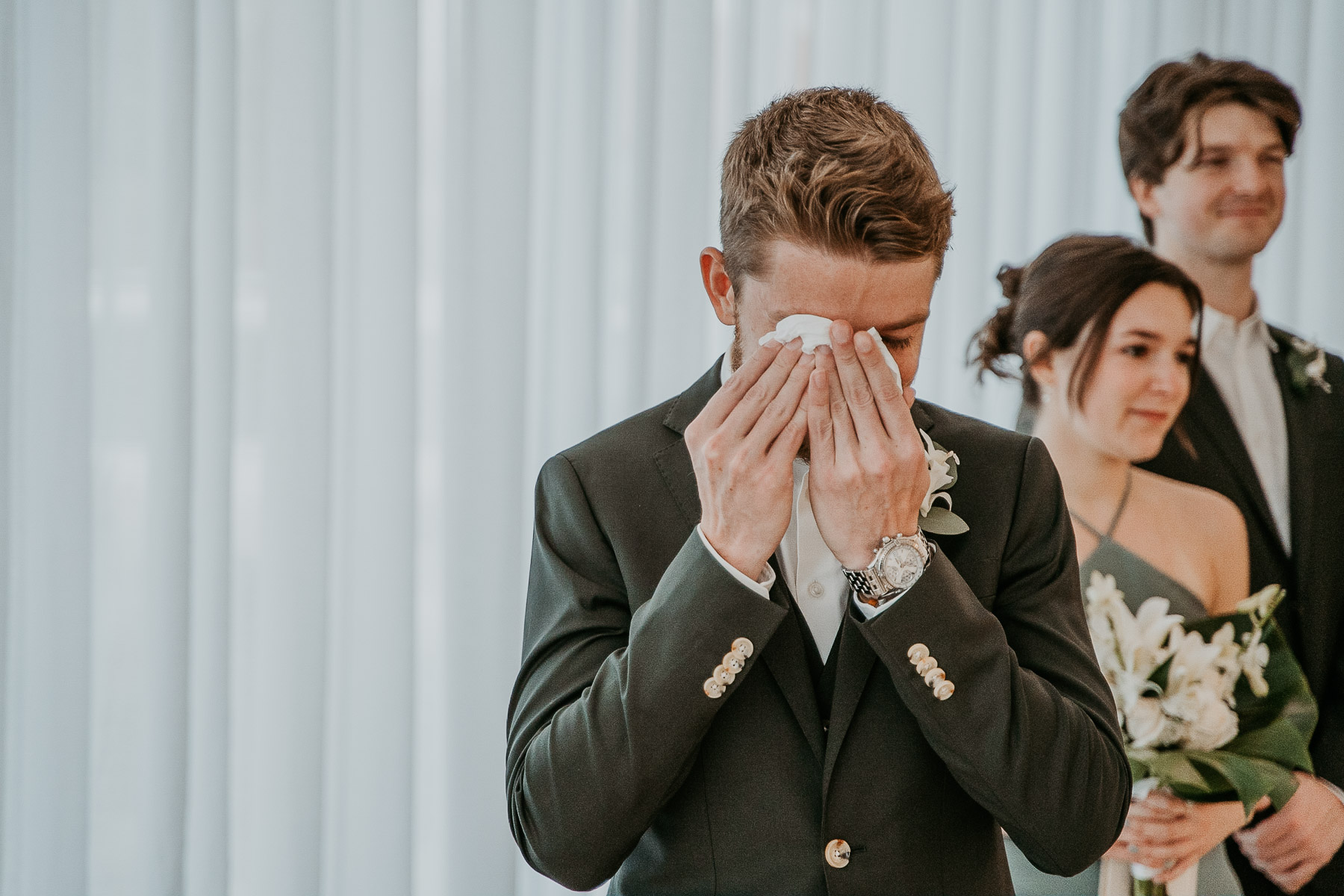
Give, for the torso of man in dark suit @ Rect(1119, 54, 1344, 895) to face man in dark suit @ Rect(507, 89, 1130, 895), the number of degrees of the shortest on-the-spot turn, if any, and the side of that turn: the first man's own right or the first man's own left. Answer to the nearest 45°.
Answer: approximately 45° to the first man's own right

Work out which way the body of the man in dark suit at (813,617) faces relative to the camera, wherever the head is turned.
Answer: toward the camera

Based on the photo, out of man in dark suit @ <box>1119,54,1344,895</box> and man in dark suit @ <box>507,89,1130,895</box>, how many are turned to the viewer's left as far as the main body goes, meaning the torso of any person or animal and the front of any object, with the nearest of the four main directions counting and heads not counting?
0
